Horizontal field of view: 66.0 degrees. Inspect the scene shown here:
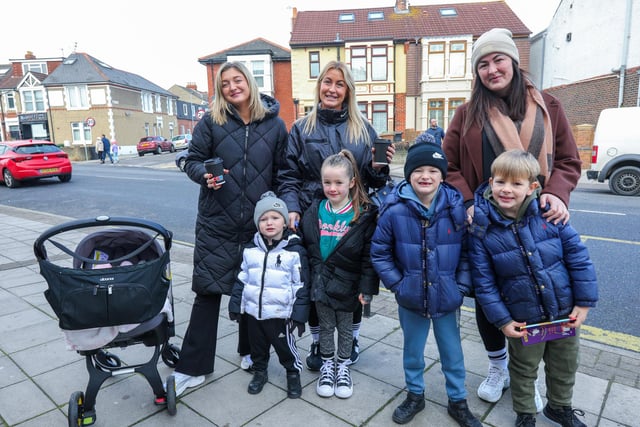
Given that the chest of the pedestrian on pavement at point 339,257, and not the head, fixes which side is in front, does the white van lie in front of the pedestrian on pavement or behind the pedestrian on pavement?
behind

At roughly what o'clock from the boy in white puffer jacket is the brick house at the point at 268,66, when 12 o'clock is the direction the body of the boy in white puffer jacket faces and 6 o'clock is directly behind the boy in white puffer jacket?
The brick house is roughly at 6 o'clock from the boy in white puffer jacket.

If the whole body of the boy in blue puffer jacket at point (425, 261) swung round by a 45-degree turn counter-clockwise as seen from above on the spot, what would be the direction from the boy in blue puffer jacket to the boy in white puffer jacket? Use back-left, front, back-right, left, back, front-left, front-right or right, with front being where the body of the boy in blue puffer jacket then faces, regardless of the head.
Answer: back-right

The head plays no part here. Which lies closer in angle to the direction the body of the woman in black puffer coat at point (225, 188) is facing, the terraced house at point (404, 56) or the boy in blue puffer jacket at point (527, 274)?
the boy in blue puffer jacket

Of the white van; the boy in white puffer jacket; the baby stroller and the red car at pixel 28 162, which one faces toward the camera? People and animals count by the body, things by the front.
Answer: the boy in white puffer jacket

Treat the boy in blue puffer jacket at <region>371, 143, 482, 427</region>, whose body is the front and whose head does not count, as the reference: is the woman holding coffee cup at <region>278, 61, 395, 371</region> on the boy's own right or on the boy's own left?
on the boy's own right

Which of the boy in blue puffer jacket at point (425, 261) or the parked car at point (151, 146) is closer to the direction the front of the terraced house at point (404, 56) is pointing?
the boy in blue puffer jacket

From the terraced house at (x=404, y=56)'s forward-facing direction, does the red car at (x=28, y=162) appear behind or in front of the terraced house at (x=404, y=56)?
in front
